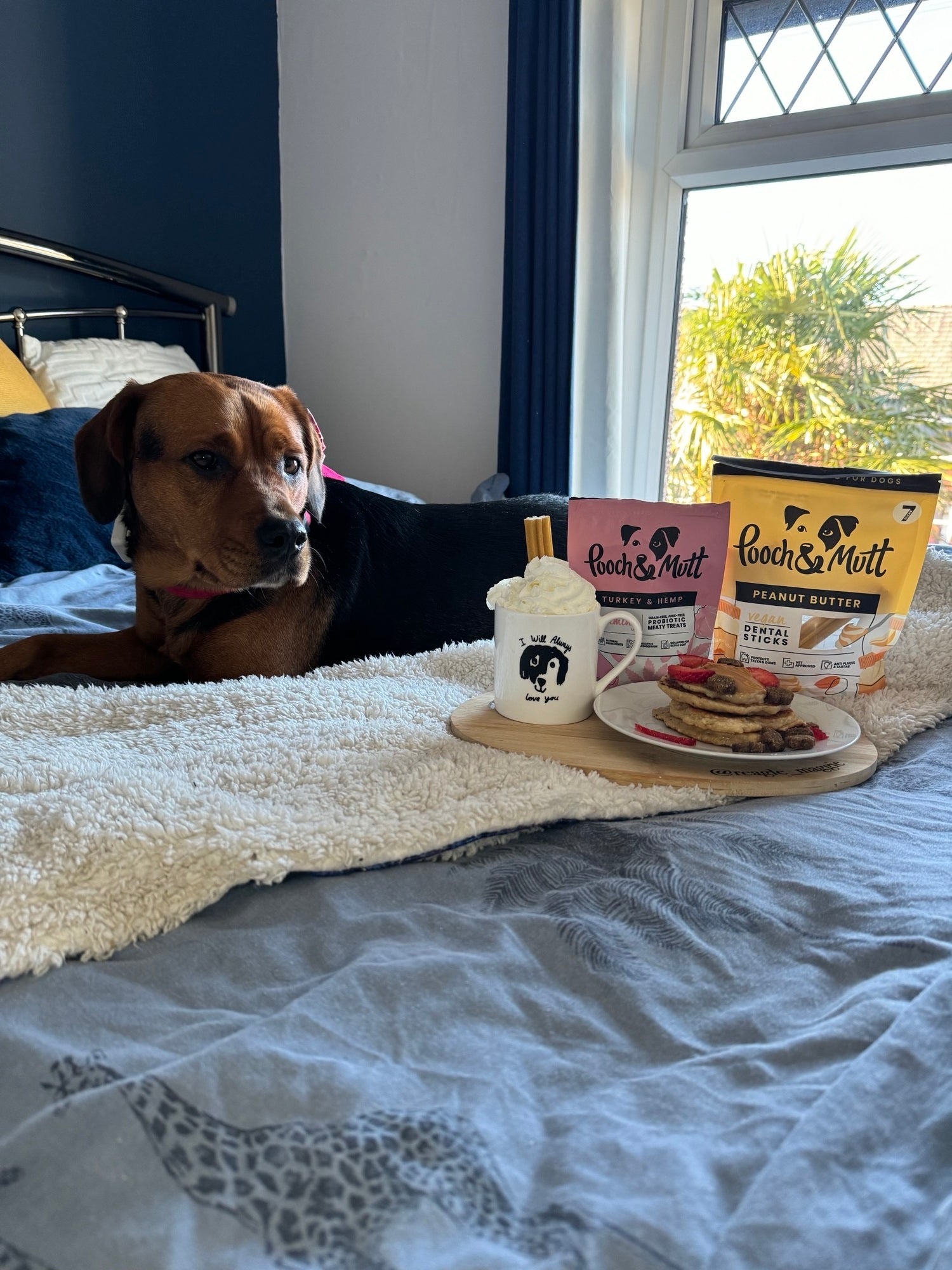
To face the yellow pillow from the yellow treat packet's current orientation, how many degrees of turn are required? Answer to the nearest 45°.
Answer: approximately 90° to its right

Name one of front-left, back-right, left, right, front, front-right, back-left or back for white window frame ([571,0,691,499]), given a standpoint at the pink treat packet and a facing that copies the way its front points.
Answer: back

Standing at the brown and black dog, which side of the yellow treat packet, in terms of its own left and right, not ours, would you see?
right

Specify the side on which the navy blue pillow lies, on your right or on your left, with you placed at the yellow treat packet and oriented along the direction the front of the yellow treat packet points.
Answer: on your right

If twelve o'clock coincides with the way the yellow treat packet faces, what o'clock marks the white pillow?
The white pillow is roughly at 4 o'clock from the yellow treat packet.

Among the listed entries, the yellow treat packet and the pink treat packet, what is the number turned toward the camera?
2

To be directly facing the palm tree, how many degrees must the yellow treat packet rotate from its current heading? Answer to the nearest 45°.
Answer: approximately 180°
